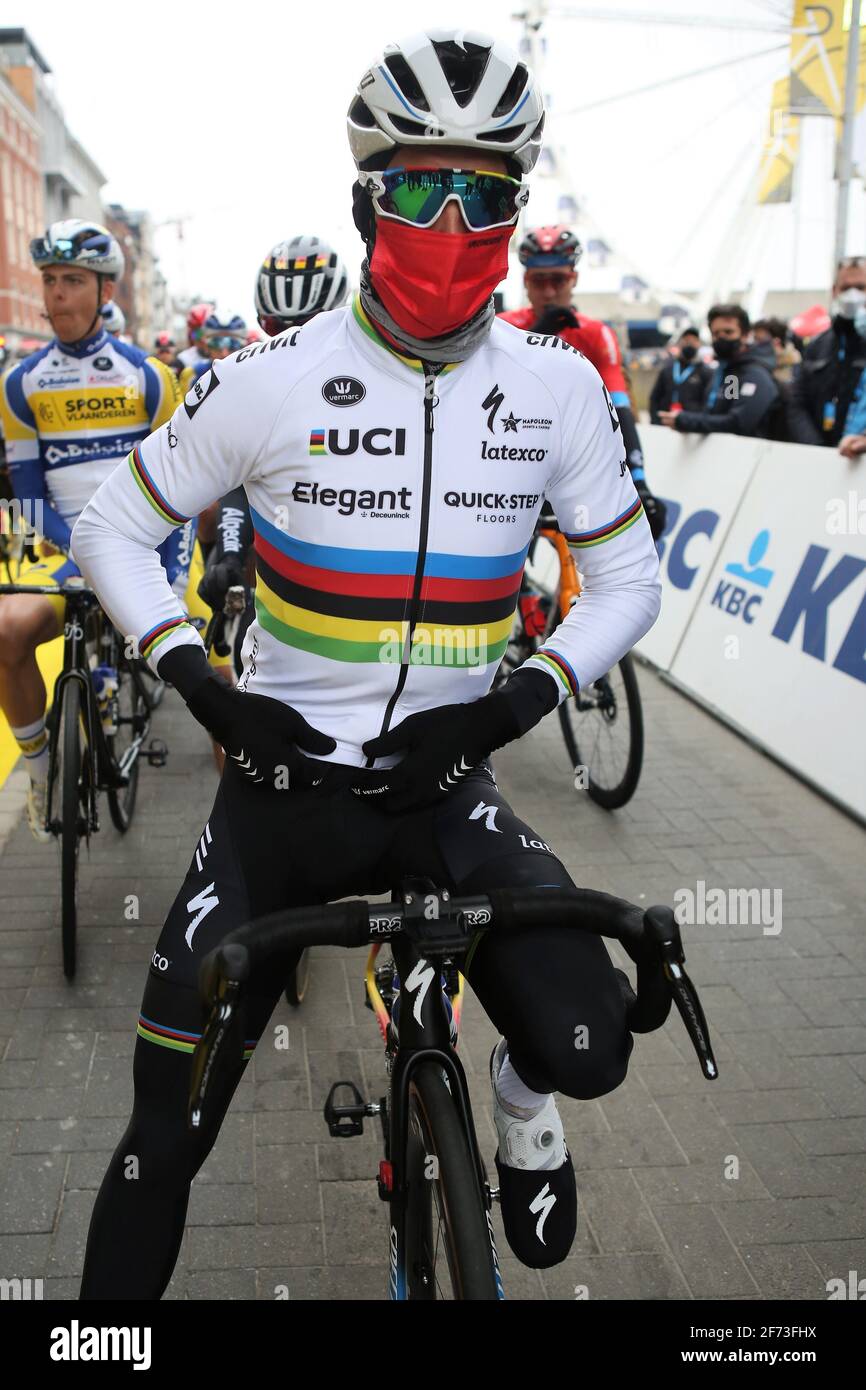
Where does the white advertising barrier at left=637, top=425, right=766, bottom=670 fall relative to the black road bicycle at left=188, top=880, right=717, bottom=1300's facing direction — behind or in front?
behind

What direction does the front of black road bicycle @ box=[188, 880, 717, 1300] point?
toward the camera

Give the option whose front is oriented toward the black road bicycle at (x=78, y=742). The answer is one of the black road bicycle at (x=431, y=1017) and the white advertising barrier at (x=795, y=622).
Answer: the white advertising barrier

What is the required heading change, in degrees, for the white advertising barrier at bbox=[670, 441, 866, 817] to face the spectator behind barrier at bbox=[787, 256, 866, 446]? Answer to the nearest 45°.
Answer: approximately 135° to its right

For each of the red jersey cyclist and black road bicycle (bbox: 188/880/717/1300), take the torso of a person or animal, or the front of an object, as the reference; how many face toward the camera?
2

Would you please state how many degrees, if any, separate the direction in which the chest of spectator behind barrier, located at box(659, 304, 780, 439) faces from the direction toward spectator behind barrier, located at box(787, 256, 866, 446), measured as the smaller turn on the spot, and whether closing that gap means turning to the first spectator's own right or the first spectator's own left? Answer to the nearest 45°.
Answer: approximately 90° to the first spectator's own left

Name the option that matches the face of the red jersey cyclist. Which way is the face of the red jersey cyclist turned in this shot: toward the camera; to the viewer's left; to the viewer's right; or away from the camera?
toward the camera

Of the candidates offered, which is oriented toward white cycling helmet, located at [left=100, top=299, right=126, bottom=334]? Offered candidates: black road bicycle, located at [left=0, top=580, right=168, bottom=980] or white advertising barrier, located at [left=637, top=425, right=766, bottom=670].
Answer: the white advertising barrier

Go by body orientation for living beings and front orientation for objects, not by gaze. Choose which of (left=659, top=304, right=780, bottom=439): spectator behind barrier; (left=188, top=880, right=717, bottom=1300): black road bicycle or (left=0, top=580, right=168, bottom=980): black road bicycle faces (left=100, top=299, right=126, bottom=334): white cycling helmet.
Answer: the spectator behind barrier

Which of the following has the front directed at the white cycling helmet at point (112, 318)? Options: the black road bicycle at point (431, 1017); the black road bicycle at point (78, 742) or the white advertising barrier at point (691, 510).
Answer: the white advertising barrier

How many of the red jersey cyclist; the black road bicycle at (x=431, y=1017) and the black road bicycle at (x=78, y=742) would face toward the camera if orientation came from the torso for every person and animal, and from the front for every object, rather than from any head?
3

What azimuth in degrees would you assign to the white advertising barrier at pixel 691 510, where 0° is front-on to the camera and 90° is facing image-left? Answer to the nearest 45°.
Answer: approximately 45°

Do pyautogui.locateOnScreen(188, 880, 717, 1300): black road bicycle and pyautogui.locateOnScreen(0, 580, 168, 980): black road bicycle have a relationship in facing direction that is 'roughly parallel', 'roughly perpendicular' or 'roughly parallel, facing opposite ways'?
roughly parallel

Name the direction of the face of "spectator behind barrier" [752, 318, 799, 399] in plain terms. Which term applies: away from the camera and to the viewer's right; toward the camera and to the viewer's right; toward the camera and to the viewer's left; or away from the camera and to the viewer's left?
toward the camera and to the viewer's left

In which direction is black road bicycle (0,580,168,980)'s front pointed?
toward the camera

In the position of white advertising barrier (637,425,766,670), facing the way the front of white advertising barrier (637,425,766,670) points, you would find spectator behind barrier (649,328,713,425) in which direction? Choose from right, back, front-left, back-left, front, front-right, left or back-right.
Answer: back-right

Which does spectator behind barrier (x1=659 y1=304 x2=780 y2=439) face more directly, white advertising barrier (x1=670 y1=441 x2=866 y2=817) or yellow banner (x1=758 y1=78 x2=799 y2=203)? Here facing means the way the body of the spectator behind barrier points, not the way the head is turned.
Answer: the white advertising barrier
